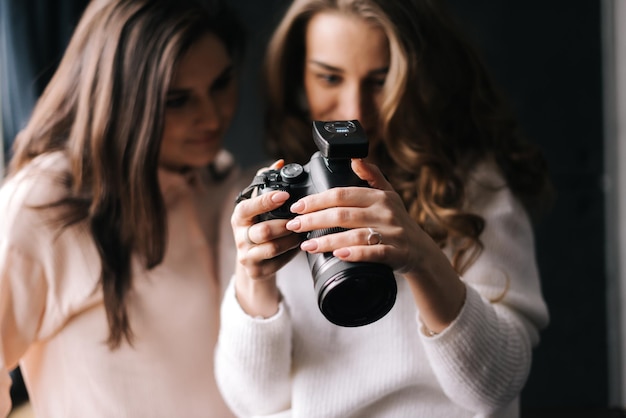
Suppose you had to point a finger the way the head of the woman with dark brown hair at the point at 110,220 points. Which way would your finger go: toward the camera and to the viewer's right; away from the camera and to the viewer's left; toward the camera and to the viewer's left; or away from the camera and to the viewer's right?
toward the camera and to the viewer's right
